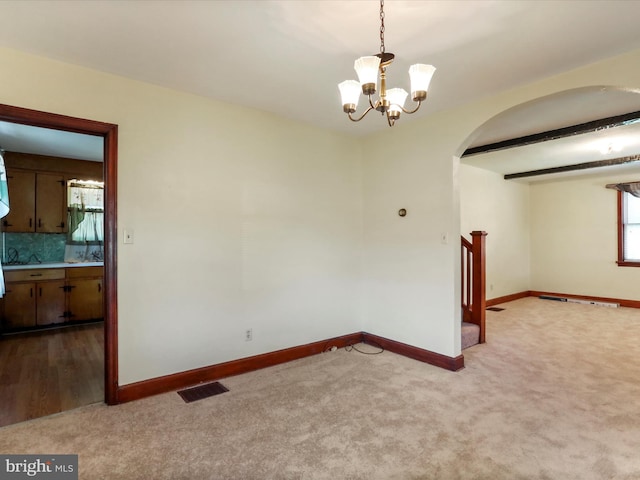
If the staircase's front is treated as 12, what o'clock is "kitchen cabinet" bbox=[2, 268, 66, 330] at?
The kitchen cabinet is roughly at 4 o'clock from the staircase.

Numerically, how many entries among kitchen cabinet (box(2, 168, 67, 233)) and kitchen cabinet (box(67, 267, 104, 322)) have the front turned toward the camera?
2

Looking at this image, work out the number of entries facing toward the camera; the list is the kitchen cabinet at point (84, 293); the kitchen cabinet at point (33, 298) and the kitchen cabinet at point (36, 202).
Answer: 3

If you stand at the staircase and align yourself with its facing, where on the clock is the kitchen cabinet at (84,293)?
The kitchen cabinet is roughly at 4 o'clock from the staircase.

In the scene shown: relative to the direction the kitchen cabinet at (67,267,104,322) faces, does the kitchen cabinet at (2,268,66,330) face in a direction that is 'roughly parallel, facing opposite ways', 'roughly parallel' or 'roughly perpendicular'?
roughly parallel

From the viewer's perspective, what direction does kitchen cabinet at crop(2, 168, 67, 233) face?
toward the camera

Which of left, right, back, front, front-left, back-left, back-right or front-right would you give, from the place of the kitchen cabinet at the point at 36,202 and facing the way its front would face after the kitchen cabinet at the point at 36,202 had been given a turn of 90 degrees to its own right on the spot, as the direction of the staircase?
back-left

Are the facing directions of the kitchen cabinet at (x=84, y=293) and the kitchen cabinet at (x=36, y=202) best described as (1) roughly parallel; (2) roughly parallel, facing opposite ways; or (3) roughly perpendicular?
roughly parallel

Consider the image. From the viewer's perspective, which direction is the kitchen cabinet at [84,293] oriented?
toward the camera

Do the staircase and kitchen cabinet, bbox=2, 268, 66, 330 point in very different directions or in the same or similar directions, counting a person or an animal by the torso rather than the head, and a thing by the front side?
same or similar directions

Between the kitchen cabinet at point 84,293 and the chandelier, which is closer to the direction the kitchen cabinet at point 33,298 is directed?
the chandelier

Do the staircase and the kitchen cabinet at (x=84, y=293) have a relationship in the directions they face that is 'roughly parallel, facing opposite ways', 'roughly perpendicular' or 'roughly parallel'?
roughly parallel

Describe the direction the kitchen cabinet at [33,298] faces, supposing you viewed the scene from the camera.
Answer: facing the viewer

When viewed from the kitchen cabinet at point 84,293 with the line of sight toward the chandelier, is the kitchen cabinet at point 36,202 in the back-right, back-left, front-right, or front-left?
back-right

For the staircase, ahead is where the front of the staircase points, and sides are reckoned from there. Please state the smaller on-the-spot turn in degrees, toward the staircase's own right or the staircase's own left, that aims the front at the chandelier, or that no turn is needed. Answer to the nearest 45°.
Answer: approximately 45° to the staircase's own right

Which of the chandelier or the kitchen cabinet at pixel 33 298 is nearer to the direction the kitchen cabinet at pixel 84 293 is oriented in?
the chandelier

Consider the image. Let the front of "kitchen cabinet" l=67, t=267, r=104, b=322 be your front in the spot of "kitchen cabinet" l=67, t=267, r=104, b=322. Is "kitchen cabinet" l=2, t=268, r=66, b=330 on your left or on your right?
on your right

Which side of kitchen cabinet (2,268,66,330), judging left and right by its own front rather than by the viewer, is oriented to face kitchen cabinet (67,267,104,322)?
left
